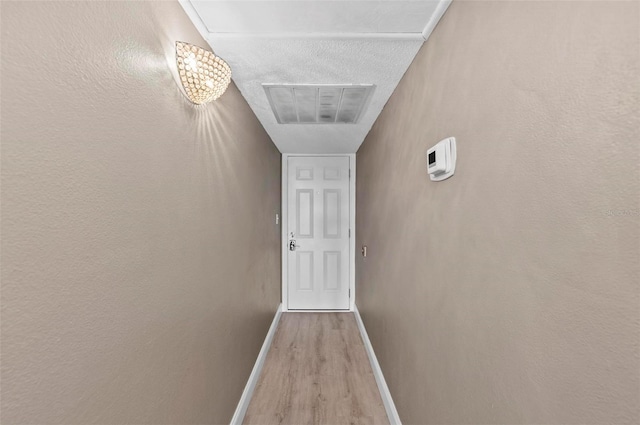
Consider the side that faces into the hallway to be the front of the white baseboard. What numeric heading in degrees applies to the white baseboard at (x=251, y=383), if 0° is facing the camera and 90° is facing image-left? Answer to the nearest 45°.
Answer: approximately 270°

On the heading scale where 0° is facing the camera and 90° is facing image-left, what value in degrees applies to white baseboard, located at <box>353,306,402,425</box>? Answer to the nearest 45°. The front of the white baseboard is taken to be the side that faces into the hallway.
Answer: approximately 90°

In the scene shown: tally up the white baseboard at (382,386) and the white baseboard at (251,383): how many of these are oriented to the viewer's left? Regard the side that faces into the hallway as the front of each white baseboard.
1

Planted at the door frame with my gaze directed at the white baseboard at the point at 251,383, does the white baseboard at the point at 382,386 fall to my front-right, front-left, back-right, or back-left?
front-left

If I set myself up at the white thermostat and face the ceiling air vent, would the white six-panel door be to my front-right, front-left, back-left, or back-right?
front-right

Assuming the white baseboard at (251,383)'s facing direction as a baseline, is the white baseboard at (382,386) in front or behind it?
in front
